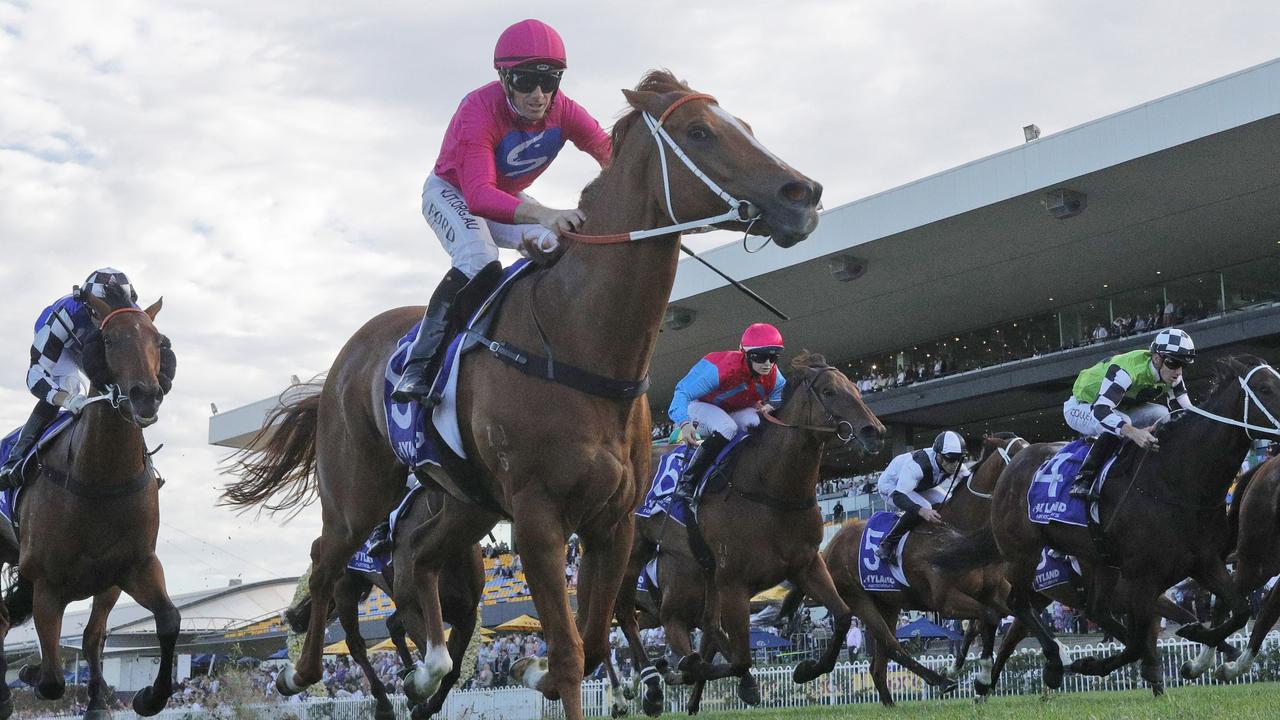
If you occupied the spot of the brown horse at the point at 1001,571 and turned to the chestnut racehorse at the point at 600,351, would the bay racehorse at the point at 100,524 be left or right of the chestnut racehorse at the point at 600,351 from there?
right

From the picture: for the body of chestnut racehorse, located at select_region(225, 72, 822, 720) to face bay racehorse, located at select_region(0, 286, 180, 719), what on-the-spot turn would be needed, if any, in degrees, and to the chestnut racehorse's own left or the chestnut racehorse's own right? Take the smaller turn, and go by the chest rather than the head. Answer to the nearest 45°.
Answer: approximately 180°

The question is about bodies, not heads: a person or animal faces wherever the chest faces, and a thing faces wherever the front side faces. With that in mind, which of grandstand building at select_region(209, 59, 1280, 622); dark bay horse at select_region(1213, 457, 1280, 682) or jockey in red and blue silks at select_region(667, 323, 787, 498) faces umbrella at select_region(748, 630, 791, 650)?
the grandstand building

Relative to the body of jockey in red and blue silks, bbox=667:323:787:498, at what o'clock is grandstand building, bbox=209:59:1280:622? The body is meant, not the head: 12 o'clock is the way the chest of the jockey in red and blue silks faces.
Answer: The grandstand building is roughly at 8 o'clock from the jockey in red and blue silks.

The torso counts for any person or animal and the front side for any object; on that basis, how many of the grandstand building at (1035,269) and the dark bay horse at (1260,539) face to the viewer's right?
1

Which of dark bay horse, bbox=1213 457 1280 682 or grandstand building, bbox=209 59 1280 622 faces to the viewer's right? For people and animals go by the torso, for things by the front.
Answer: the dark bay horse

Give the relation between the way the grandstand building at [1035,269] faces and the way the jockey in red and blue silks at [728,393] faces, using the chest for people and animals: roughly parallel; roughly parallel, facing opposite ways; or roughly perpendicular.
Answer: roughly perpendicular

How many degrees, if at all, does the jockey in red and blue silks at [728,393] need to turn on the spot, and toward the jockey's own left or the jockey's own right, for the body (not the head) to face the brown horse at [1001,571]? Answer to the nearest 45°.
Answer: approximately 90° to the jockey's own left

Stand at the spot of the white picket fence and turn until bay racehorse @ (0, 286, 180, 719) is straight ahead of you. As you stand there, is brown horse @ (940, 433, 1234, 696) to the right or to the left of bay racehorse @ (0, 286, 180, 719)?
left

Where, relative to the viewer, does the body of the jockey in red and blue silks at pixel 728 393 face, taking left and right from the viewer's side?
facing the viewer and to the right of the viewer

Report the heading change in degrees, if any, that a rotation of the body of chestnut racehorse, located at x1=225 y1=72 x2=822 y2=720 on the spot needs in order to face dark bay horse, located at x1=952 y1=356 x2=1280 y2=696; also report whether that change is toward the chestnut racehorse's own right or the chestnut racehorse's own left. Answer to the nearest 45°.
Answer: approximately 90° to the chestnut racehorse's own left

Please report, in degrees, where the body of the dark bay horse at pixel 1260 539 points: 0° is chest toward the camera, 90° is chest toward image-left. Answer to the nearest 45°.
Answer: approximately 270°

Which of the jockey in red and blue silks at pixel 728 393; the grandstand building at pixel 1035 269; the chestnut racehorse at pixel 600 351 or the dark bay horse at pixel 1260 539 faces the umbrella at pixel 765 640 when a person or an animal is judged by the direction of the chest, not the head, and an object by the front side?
the grandstand building

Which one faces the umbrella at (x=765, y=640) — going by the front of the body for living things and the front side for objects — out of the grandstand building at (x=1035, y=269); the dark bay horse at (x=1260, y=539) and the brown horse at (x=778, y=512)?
the grandstand building
